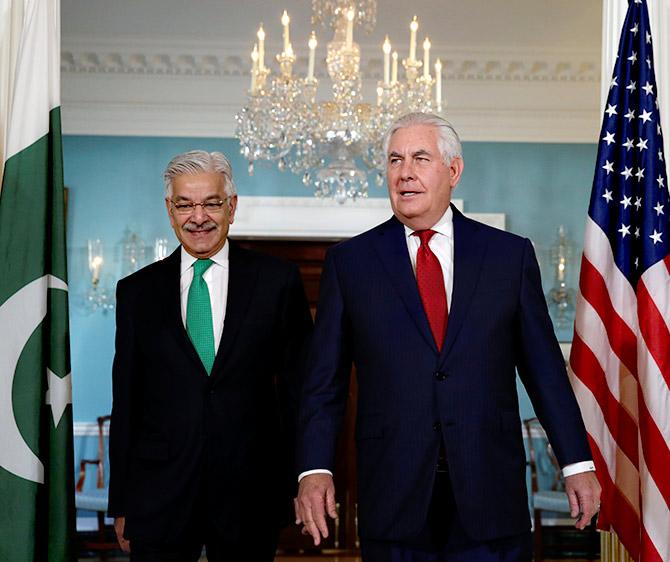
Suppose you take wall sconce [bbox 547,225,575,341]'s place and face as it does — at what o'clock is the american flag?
The american flag is roughly at 12 o'clock from the wall sconce.

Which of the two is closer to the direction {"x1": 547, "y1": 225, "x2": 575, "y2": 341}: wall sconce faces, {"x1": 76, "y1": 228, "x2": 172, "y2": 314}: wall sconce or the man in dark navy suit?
the man in dark navy suit

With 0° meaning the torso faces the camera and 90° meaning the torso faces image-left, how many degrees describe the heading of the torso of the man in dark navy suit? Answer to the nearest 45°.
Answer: approximately 0°

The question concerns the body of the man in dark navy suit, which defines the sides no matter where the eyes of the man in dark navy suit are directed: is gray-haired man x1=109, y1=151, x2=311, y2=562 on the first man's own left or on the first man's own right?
on the first man's own right

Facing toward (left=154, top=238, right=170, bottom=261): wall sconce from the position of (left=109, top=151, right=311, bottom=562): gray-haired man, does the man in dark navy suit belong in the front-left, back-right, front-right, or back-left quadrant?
back-right

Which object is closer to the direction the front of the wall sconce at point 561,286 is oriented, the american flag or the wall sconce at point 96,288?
the american flag

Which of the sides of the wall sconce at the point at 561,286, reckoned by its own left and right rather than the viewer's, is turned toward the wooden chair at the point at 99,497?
right

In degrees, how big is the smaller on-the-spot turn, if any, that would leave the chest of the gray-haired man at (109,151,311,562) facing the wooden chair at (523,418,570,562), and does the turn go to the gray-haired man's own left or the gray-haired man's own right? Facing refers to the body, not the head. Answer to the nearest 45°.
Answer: approximately 135° to the gray-haired man's own left

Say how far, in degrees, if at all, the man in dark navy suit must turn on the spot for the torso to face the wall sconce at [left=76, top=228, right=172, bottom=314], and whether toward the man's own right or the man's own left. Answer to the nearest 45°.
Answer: approximately 135° to the man's own right

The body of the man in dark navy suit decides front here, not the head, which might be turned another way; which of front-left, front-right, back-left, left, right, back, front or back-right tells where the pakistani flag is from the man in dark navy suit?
right

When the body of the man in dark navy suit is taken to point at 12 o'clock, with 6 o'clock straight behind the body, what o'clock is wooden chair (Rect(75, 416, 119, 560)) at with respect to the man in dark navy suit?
The wooden chair is roughly at 5 o'clock from the man in dark navy suit.
